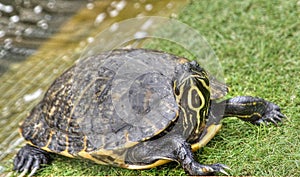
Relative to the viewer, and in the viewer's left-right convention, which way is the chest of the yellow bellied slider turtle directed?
facing the viewer and to the right of the viewer
